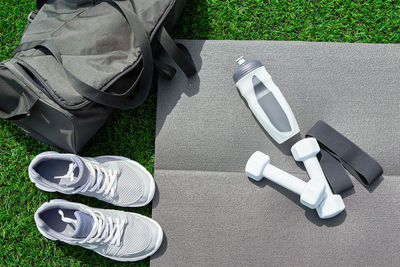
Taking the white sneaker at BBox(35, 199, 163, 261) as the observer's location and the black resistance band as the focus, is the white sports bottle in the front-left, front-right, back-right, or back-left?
front-left

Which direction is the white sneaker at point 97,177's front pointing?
to the viewer's right

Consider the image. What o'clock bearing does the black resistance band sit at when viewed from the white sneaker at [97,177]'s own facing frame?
The black resistance band is roughly at 1 o'clock from the white sneaker.
